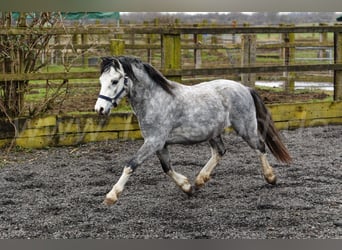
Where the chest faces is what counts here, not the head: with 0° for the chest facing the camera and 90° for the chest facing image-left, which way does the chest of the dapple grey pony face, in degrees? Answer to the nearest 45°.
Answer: approximately 90°

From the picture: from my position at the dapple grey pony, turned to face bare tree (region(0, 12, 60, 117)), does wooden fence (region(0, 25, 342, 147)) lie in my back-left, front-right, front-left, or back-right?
front-right

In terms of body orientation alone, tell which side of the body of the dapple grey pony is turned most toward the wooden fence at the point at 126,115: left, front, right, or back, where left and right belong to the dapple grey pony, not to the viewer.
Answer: right

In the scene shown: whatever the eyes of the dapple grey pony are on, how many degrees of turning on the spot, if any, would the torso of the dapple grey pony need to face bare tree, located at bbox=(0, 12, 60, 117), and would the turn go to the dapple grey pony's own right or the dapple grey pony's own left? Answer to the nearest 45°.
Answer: approximately 45° to the dapple grey pony's own right
